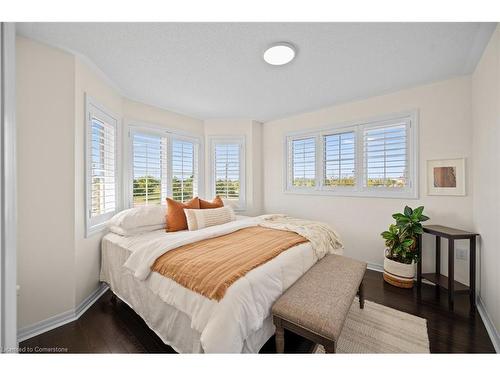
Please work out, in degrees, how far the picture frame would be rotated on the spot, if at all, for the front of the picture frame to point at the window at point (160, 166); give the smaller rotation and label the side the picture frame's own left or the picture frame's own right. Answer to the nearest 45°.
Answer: approximately 45° to the picture frame's own right

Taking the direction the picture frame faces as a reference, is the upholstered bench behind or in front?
in front

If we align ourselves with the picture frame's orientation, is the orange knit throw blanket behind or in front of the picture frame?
in front

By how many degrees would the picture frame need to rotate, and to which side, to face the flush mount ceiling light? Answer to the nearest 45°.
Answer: approximately 45° to its right

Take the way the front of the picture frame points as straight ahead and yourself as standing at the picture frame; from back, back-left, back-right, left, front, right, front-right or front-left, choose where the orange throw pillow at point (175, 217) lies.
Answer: front-right

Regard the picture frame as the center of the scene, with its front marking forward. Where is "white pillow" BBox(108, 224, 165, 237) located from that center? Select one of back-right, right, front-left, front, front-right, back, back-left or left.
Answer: front-right

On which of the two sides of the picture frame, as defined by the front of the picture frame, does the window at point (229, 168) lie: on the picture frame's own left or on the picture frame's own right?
on the picture frame's own right
